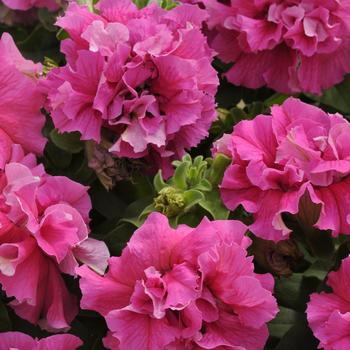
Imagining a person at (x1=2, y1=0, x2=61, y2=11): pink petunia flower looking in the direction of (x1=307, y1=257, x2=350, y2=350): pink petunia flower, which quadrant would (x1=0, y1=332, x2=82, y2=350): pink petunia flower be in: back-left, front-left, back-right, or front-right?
front-right

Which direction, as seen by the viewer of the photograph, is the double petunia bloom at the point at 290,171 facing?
facing the viewer

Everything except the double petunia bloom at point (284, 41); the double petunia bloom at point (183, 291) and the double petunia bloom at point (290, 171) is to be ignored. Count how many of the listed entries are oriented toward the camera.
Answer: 3

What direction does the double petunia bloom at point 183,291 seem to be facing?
toward the camera

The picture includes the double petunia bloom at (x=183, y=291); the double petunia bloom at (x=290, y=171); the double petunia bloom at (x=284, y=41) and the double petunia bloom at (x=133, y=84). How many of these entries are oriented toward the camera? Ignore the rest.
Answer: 4

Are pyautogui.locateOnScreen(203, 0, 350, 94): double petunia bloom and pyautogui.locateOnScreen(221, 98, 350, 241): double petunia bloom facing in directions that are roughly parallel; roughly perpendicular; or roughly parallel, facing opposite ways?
roughly parallel

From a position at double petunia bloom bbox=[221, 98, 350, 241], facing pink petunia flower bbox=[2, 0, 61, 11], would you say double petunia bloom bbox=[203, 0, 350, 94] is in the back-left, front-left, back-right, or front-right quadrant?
front-right

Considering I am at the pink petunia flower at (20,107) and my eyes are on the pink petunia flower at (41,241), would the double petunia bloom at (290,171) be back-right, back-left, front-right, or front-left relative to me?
front-left

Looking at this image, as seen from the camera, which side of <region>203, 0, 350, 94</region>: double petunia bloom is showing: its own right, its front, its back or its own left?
front
